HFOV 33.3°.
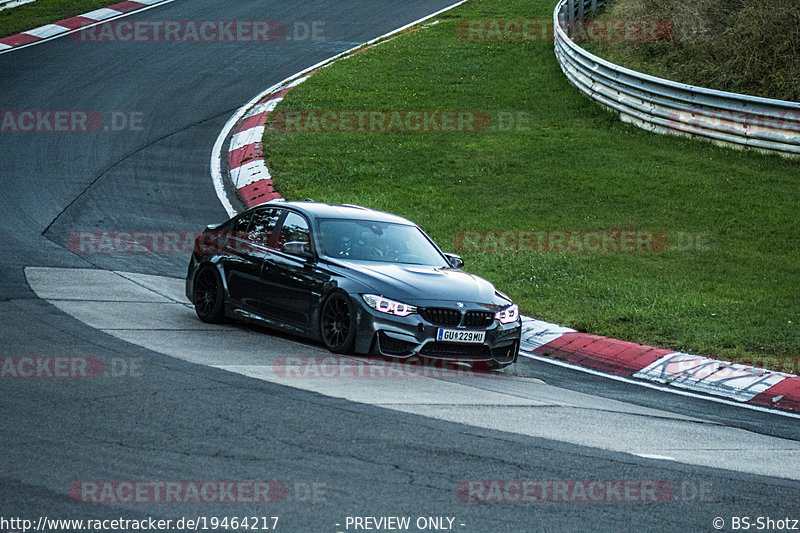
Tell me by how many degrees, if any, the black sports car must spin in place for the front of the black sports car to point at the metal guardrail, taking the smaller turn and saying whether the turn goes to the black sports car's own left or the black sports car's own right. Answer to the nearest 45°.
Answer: approximately 90° to the black sports car's own left

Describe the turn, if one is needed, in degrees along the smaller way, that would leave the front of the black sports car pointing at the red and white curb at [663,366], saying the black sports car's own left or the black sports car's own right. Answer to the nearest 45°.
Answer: approximately 45° to the black sports car's own left

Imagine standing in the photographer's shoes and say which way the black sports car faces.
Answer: facing the viewer and to the right of the viewer

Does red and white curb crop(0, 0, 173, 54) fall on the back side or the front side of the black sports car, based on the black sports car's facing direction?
on the back side

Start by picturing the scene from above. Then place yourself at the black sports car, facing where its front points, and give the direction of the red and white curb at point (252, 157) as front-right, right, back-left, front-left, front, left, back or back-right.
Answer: back-left
